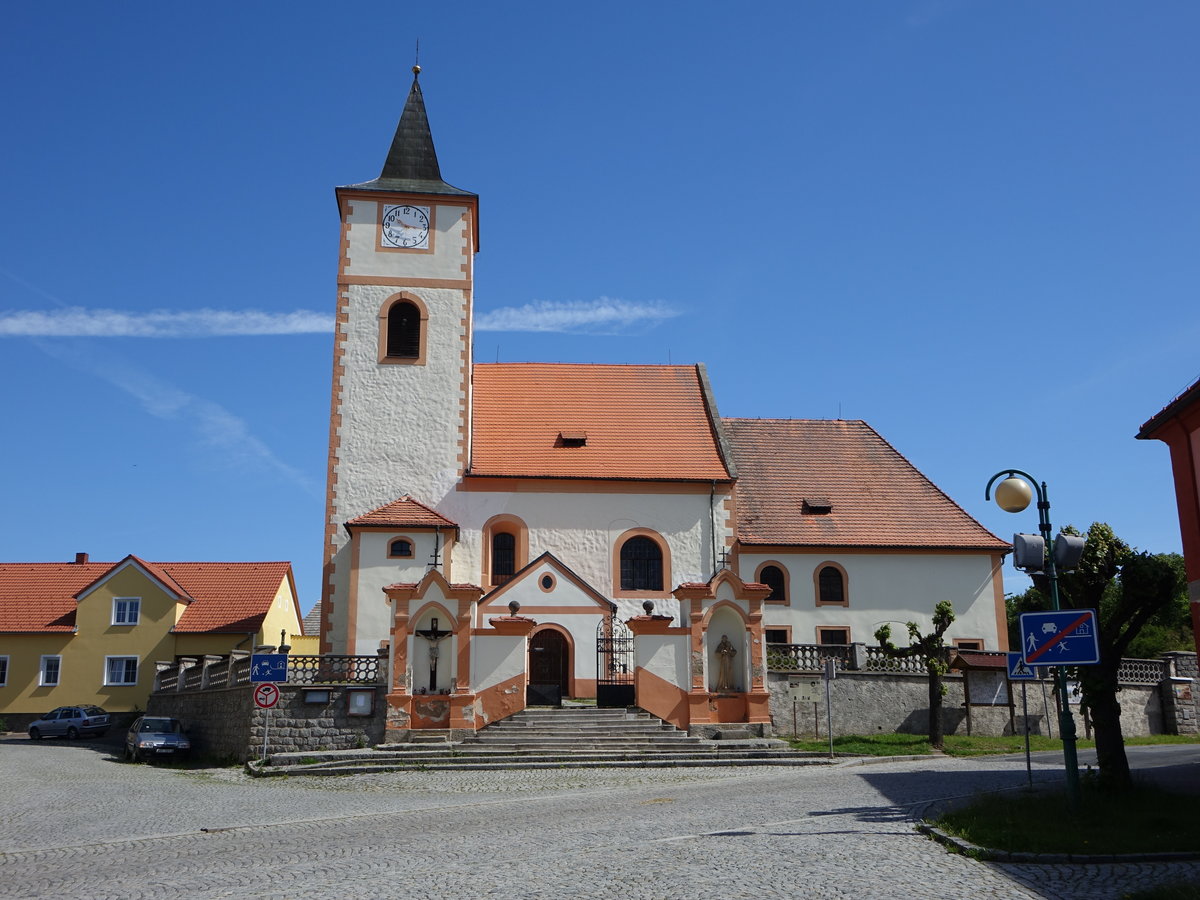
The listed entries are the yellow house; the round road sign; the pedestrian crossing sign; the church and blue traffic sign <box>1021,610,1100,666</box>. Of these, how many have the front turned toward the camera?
5

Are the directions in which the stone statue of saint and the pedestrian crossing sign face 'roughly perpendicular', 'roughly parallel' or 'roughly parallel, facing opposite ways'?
roughly parallel

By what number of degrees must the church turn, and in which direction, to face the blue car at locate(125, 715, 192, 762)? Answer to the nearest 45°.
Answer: approximately 45° to its right

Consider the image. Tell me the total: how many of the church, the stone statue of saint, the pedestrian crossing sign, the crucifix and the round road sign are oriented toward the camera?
5

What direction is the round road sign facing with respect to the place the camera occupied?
facing the viewer

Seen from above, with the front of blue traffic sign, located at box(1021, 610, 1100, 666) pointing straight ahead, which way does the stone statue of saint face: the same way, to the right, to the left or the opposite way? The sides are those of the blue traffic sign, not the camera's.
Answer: the same way

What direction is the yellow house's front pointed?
toward the camera

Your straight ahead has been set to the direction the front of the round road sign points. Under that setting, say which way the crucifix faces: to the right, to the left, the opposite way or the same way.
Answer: the same way

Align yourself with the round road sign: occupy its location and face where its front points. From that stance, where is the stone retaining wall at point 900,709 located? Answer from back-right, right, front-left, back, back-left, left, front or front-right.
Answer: left

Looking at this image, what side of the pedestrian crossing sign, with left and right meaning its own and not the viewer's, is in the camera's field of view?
front

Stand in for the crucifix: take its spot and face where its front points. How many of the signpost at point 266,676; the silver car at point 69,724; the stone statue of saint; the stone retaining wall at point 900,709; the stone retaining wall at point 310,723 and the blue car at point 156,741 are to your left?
2

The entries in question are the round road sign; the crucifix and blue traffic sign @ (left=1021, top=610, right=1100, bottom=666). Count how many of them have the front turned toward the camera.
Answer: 3

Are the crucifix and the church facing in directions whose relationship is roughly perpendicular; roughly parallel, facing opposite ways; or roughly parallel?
roughly parallel

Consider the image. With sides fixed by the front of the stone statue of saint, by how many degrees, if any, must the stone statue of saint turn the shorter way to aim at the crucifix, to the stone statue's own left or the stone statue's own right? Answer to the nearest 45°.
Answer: approximately 90° to the stone statue's own right

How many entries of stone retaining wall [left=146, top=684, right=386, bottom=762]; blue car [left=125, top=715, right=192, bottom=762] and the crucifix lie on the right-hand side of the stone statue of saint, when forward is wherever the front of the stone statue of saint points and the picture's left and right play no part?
3

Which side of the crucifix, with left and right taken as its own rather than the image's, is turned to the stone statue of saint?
left

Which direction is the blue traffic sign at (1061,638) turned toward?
toward the camera
